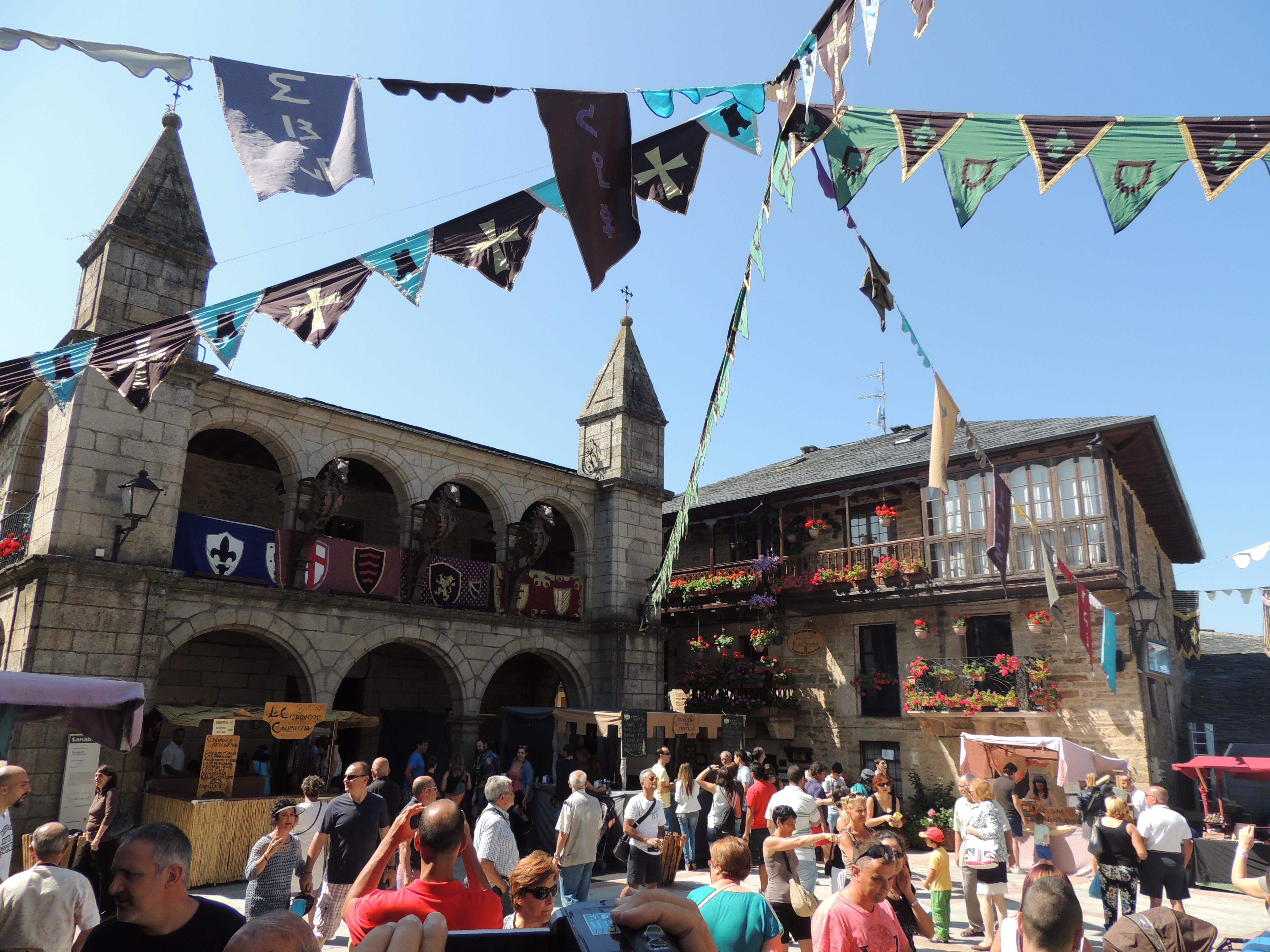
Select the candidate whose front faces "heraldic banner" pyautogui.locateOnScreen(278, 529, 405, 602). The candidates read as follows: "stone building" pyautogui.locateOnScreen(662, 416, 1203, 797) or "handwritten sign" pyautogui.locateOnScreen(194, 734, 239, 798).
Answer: the stone building

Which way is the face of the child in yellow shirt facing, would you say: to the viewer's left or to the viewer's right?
to the viewer's left

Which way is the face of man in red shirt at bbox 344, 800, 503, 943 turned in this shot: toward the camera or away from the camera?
away from the camera

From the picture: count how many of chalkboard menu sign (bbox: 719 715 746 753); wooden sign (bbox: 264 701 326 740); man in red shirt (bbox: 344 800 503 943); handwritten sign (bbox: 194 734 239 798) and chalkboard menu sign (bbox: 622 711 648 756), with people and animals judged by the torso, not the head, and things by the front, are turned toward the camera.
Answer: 4

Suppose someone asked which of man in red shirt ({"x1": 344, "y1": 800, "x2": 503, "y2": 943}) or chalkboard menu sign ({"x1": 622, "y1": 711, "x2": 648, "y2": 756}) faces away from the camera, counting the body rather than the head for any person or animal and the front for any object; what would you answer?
the man in red shirt

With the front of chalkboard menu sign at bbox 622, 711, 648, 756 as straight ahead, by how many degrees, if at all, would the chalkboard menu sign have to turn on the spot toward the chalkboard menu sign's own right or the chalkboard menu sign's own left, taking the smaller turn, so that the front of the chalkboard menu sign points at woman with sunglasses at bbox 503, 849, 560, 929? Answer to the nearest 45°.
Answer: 0° — it already faces them

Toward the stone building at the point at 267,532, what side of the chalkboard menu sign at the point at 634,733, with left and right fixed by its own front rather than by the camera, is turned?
right

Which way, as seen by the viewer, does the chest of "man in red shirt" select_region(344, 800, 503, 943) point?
away from the camera

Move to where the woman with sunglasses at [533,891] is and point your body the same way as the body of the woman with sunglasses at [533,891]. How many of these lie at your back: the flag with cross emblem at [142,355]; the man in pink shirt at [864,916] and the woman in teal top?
1

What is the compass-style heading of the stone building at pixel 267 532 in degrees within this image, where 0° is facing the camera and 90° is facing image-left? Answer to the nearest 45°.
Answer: approximately 315°

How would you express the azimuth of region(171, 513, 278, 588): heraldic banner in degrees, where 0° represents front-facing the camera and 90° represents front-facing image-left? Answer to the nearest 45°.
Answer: approximately 315°
